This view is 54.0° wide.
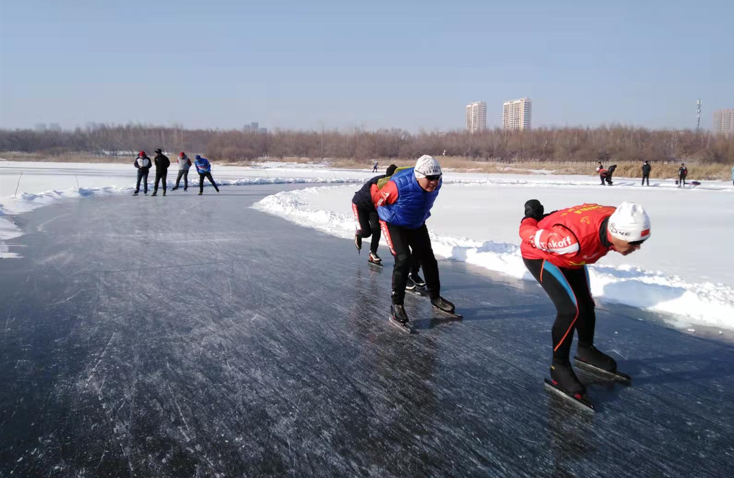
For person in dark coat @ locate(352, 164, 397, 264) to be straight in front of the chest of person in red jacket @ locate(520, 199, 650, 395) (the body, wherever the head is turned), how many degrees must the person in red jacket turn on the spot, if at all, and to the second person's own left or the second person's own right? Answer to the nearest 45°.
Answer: approximately 180°

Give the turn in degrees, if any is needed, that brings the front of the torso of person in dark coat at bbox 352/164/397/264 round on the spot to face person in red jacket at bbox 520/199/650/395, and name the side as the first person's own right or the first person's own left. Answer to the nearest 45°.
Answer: approximately 45° to the first person's own right

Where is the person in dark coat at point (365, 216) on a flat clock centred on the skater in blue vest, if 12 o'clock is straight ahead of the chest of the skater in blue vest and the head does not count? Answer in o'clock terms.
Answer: The person in dark coat is roughly at 7 o'clock from the skater in blue vest.

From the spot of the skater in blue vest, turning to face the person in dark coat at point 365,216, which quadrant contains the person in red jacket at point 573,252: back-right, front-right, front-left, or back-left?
back-right

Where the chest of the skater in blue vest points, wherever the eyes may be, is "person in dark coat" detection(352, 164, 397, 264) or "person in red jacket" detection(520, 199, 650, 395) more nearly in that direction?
the person in red jacket

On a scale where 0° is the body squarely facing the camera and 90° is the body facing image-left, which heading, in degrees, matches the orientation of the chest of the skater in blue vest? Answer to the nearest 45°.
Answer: approximately 315°

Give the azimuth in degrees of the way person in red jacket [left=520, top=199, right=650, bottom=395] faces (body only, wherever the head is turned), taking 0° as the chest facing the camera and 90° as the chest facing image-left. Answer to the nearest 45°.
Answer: approximately 315°

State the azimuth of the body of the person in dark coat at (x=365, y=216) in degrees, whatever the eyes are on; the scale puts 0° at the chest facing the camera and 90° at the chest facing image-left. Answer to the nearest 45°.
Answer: approximately 315°

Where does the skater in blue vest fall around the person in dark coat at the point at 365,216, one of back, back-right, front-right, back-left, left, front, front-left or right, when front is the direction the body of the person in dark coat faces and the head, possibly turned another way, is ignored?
front-right

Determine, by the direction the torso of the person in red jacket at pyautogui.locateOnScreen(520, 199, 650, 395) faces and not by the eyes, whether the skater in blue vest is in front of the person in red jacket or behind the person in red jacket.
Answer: behind
